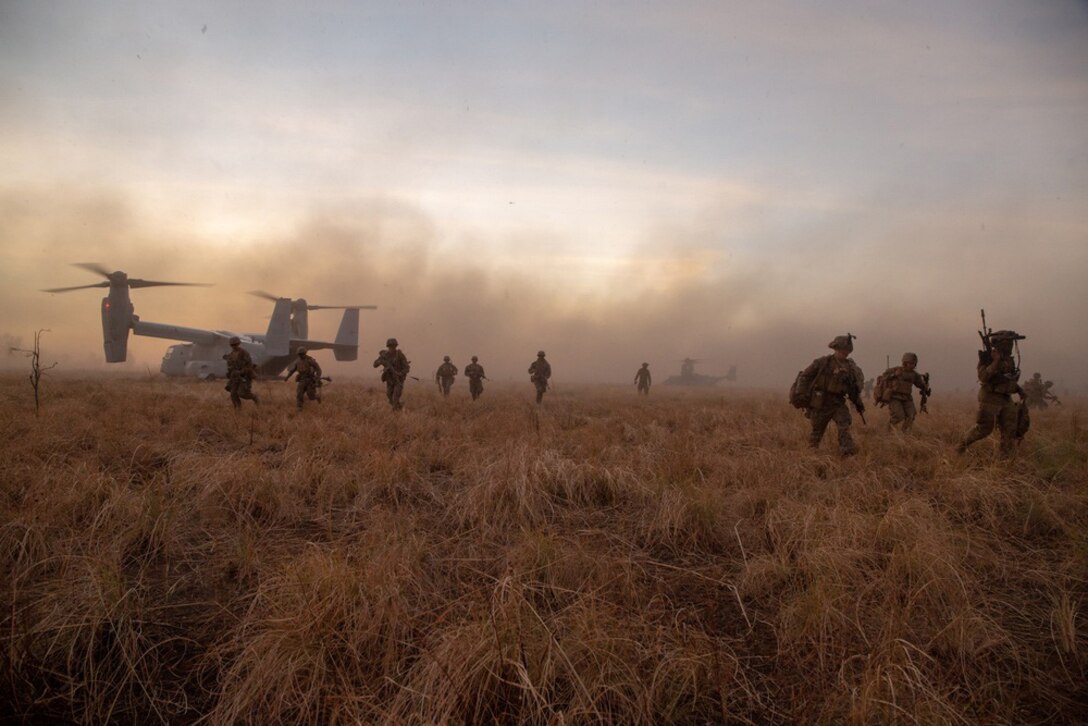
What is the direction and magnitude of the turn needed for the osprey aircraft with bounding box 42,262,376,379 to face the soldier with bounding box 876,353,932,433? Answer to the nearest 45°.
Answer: approximately 180°

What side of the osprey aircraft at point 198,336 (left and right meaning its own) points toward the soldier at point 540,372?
back

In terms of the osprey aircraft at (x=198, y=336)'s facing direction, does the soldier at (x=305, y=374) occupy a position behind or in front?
behind

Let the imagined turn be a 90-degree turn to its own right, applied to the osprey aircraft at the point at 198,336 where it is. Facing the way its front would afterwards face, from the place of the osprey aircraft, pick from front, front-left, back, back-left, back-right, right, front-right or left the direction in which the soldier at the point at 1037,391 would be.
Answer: right

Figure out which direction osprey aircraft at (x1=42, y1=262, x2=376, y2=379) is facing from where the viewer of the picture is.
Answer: facing away from the viewer and to the left of the viewer

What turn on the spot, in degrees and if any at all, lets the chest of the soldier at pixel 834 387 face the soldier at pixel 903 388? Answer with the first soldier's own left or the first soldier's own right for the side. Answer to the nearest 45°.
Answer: approximately 135° to the first soldier's own left
